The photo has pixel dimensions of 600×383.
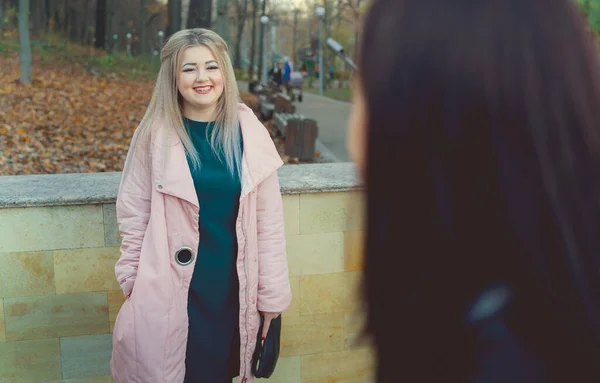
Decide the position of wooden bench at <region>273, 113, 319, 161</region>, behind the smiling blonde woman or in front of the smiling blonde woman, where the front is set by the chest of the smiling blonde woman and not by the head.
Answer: behind

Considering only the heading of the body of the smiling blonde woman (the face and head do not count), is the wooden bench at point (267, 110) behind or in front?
behind

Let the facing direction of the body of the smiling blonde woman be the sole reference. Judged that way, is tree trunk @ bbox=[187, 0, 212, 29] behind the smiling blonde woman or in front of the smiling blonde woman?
behind

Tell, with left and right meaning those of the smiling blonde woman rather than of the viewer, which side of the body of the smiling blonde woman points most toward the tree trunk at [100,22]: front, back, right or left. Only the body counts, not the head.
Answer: back

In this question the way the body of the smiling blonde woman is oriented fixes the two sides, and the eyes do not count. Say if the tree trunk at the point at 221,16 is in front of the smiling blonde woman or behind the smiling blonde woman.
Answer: behind

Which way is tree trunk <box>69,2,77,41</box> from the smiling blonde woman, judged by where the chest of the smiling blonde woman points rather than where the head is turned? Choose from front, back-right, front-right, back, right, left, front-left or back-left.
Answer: back

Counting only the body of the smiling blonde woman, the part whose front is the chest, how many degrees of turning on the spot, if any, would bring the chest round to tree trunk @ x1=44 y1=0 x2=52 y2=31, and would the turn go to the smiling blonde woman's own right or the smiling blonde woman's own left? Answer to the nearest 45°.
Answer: approximately 180°

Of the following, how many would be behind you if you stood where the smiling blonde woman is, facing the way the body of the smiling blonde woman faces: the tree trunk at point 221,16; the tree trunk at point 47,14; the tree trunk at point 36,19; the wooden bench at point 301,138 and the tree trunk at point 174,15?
5

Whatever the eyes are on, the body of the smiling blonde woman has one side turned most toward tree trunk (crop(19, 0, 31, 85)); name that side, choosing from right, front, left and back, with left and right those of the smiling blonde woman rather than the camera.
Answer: back

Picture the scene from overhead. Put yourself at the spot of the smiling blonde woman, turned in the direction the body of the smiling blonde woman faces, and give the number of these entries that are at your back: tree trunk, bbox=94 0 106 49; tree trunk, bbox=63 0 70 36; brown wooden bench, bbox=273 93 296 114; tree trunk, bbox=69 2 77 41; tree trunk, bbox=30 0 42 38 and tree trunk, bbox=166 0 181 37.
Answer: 6

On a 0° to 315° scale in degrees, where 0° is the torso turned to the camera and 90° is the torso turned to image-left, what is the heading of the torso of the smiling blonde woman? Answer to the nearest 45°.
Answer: approximately 0°

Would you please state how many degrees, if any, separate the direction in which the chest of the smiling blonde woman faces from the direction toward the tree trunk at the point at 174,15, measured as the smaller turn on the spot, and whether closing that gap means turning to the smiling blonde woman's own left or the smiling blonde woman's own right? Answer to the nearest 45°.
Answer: approximately 180°

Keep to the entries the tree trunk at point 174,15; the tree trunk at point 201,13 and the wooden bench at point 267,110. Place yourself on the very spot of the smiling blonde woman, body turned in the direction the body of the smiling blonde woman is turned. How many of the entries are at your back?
3
